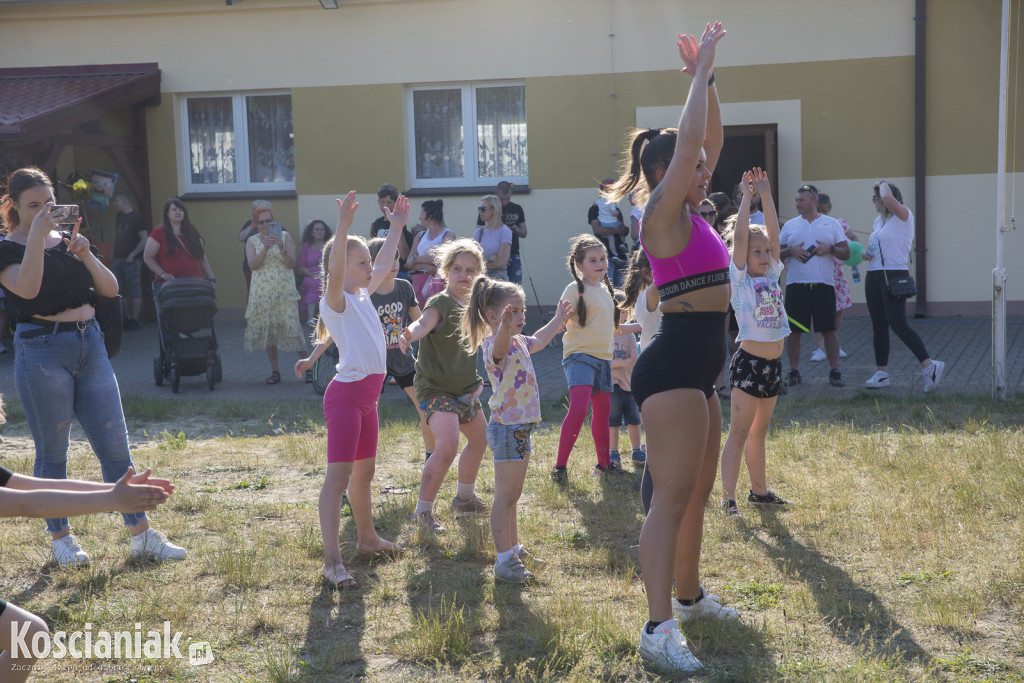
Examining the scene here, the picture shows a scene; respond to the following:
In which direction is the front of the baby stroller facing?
toward the camera

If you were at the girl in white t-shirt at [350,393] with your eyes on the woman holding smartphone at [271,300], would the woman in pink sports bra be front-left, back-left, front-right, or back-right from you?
back-right

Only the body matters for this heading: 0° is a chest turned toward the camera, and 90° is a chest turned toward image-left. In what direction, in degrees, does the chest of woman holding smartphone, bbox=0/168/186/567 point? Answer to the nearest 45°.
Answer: approximately 315°

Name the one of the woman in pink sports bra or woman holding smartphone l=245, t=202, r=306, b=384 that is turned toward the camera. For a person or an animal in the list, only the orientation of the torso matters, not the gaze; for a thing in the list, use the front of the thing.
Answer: the woman holding smartphone

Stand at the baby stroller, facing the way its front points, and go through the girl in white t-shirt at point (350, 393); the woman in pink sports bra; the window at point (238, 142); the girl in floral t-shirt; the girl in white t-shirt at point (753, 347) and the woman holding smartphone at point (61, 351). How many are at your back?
1

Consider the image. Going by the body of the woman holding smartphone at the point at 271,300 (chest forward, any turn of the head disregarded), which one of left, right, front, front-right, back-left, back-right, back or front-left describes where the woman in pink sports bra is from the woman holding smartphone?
front

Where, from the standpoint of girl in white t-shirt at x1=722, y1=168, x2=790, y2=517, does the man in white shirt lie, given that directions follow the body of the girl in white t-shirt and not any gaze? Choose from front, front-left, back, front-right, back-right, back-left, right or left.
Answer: back-left

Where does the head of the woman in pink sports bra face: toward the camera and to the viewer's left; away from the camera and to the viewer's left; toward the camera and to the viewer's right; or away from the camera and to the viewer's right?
toward the camera and to the viewer's right

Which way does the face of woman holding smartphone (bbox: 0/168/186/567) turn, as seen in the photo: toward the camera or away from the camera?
toward the camera

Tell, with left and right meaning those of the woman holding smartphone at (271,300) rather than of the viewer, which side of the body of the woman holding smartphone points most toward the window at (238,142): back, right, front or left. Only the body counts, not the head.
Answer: back

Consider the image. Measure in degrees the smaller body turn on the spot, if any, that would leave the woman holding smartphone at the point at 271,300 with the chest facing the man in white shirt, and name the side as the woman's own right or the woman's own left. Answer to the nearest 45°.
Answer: approximately 45° to the woman's own left

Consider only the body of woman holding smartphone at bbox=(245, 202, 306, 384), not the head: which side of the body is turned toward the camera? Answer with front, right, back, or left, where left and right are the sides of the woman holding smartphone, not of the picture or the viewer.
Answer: front

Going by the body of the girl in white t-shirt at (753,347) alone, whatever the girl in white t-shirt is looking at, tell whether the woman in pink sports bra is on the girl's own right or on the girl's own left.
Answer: on the girl's own right
